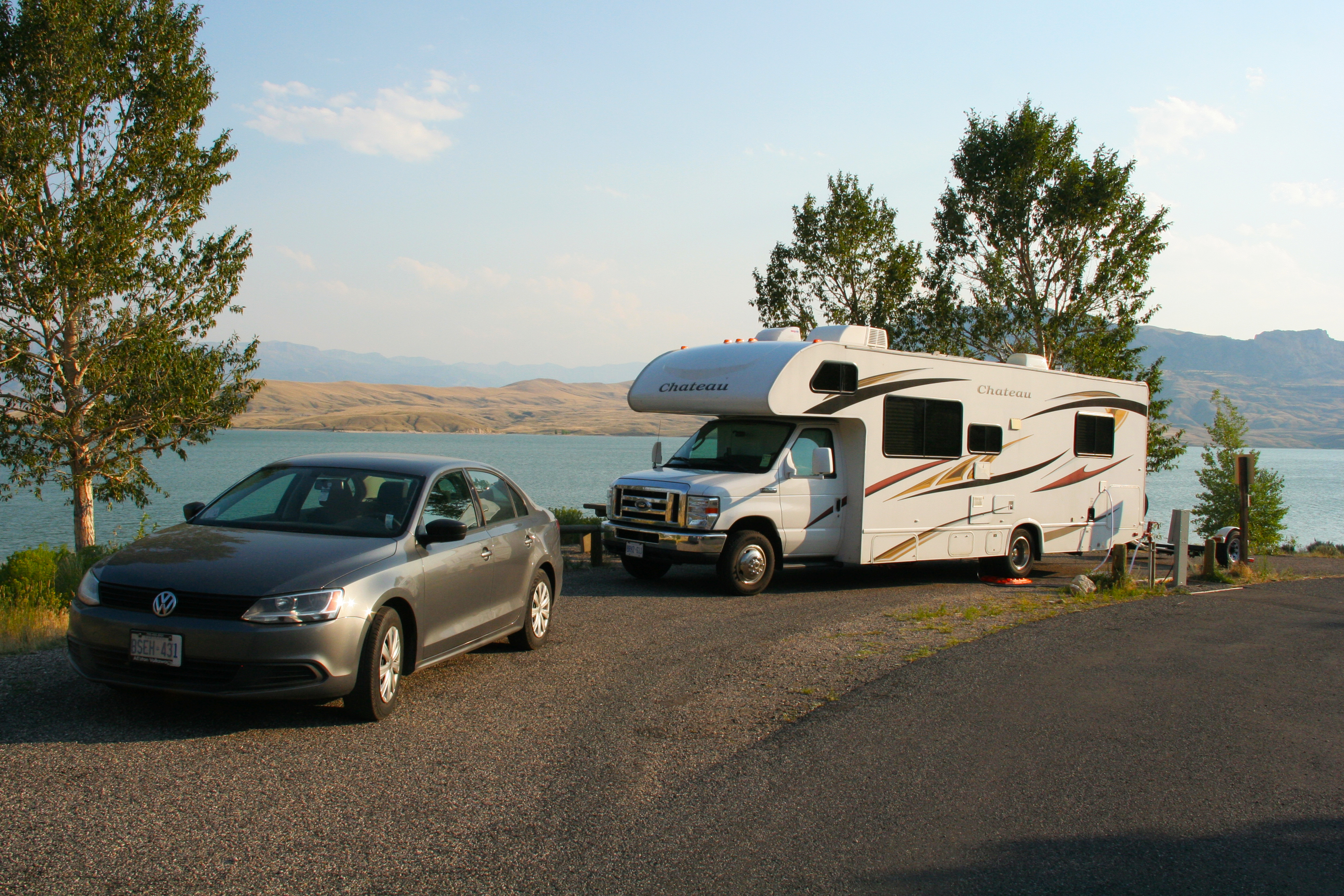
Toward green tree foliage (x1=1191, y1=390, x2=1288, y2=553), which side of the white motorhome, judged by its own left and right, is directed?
back

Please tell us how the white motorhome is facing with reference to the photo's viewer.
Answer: facing the viewer and to the left of the viewer

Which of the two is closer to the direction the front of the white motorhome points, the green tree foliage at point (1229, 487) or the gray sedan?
the gray sedan

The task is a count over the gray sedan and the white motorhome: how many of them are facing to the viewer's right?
0

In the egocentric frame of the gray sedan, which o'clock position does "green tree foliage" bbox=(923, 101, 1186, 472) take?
The green tree foliage is roughly at 6 o'clock from the gray sedan.

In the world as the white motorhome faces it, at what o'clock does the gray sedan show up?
The gray sedan is roughly at 11 o'clock from the white motorhome.

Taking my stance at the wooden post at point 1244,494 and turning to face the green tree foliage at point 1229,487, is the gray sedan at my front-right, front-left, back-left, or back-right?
back-left

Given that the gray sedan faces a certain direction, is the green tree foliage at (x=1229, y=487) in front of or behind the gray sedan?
behind

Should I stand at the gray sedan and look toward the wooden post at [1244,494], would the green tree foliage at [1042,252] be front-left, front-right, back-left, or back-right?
front-left

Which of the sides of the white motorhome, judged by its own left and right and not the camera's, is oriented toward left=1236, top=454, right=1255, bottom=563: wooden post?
back

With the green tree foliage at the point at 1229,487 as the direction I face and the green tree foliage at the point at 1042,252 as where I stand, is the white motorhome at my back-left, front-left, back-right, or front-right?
back-right
